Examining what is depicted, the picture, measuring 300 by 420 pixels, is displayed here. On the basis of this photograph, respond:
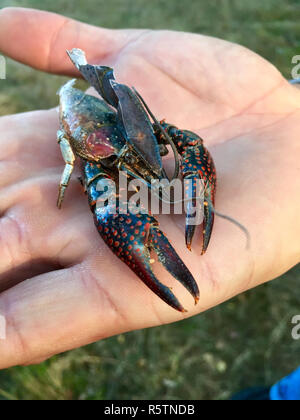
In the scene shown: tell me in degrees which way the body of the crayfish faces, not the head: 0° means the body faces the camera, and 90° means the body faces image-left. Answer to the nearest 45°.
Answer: approximately 315°
